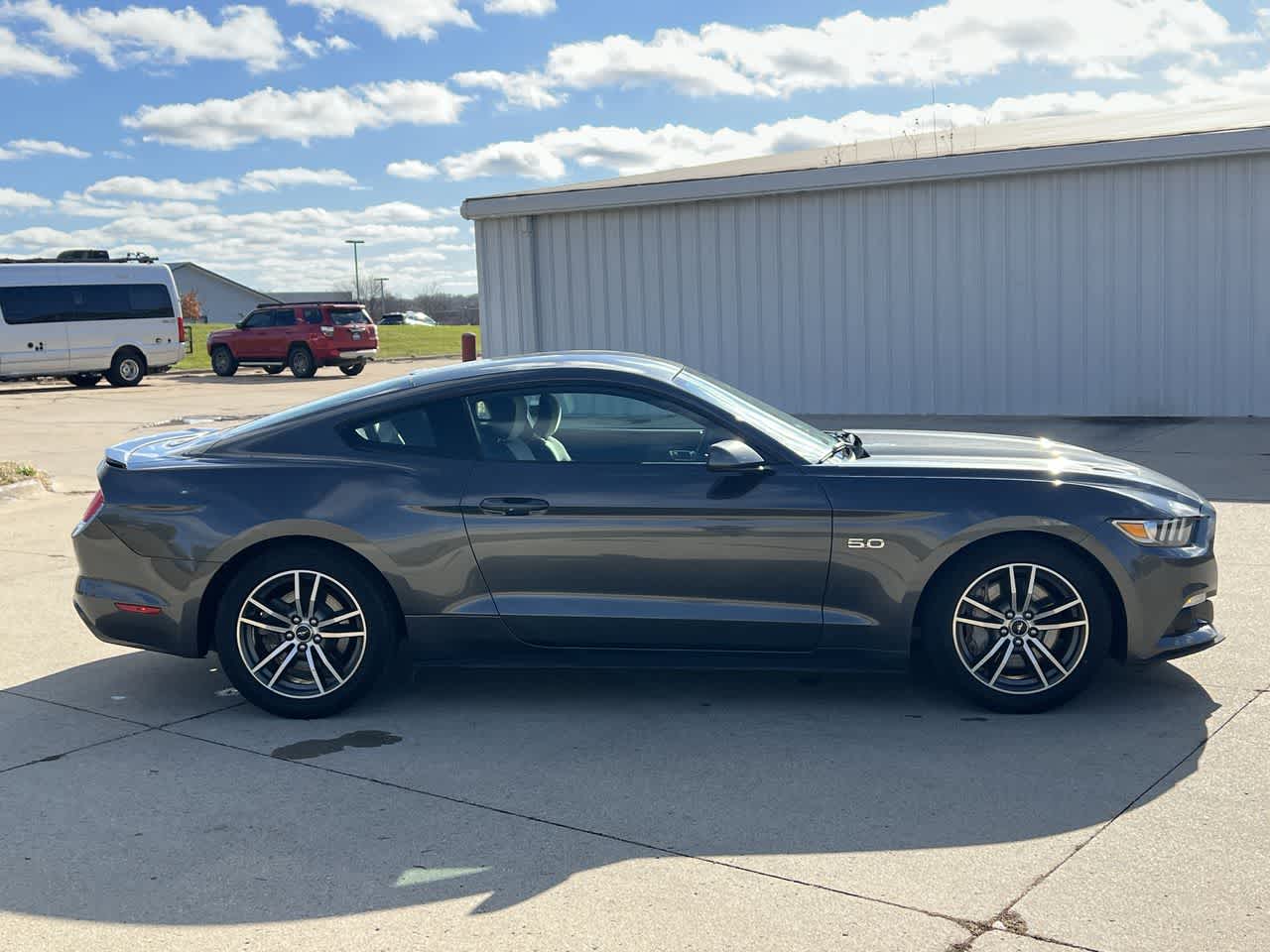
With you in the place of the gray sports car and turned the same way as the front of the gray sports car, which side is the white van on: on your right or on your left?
on your left

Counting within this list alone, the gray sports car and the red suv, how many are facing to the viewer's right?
1

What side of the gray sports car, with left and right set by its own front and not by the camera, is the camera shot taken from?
right

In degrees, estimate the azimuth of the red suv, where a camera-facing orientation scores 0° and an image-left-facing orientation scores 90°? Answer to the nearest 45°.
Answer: approximately 135°

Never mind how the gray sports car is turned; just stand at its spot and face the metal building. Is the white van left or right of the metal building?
left

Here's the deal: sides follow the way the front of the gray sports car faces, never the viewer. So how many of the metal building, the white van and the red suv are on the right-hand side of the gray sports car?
0

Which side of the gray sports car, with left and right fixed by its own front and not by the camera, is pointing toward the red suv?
left

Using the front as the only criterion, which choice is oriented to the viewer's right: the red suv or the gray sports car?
the gray sports car

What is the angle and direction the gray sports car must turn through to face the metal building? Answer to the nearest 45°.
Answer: approximately 90° to its left

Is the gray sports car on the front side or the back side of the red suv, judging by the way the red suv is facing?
on the back side

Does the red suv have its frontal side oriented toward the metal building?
no
